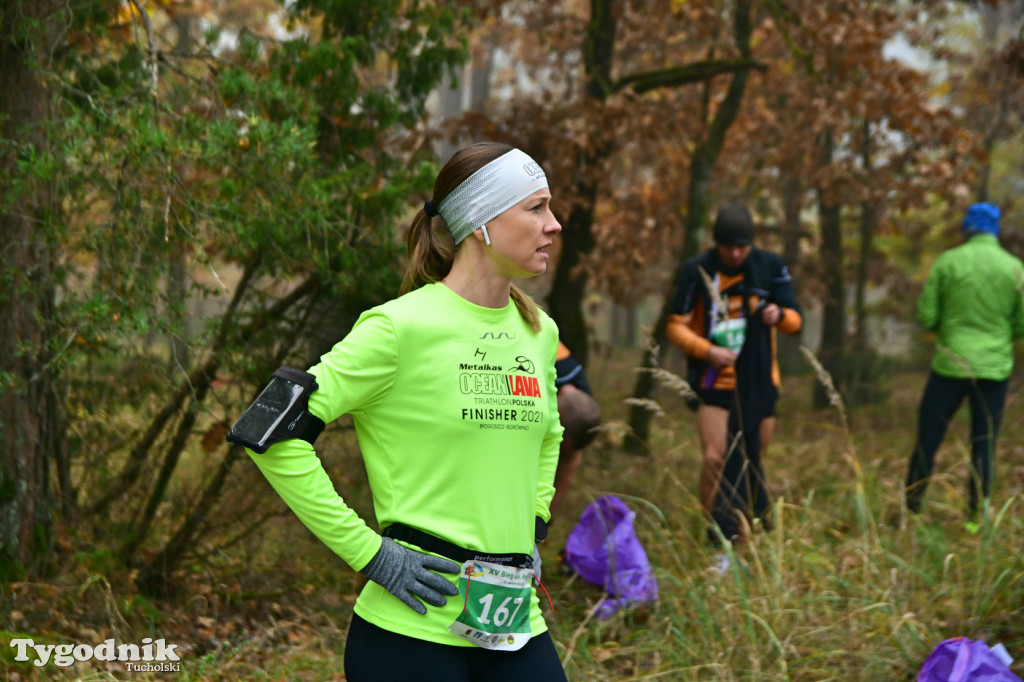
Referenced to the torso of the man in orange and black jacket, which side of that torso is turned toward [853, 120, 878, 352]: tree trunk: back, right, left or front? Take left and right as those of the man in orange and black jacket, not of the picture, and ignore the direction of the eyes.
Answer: back

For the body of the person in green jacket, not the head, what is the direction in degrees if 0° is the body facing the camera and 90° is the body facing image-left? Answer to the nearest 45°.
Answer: approximately 180°

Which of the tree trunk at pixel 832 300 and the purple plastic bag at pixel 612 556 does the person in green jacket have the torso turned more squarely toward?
the tree trunk

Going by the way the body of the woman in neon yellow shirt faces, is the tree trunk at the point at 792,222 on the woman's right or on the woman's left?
on the woman's left

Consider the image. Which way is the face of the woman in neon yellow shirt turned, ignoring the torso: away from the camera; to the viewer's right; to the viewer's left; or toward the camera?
to the viewer's right

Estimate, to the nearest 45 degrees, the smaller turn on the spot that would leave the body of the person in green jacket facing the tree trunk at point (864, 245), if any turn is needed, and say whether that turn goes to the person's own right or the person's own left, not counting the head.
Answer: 0° — they already face it

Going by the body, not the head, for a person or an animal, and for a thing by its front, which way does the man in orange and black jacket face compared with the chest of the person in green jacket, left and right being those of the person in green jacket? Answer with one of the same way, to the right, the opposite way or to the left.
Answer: the opposite way

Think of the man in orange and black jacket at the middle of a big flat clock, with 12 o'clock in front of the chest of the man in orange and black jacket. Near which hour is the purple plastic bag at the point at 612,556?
The purple plastic bag is roughly at 1 o'clock from the man in orange and black jacket.

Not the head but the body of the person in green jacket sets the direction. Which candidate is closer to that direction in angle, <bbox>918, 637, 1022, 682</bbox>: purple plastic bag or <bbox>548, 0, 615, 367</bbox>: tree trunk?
the tree trunk

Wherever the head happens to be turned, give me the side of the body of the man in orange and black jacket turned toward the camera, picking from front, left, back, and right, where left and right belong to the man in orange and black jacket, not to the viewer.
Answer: front

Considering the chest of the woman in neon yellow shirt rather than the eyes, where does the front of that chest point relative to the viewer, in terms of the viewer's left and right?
facing the viewer and to the right of the viewer

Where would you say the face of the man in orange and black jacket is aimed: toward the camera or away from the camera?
toward the camera

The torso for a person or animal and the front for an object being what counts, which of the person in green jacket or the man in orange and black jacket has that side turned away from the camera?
the person in green jacket
